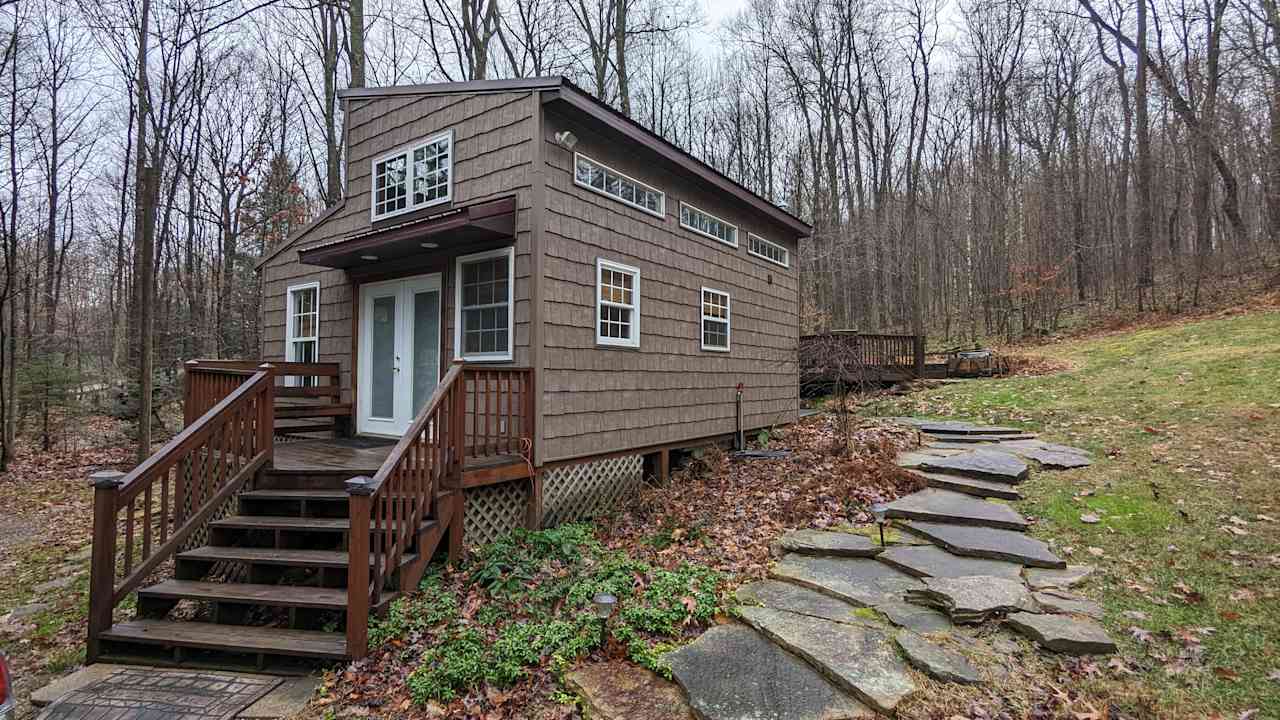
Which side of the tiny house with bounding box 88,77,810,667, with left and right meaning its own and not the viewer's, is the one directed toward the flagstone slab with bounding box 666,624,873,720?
left

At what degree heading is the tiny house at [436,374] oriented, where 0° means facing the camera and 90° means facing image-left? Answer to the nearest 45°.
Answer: approximately 45°

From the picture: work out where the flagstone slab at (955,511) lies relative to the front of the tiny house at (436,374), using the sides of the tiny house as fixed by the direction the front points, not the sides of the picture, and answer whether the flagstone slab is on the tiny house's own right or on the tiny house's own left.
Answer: on the tiny house's own left

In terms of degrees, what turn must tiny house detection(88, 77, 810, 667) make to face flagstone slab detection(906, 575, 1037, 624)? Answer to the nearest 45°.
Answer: approximately 90° to its left

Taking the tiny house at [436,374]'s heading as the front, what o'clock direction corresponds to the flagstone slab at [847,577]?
The flagstone slab is roughly at 9 o'clock from the tiny house.

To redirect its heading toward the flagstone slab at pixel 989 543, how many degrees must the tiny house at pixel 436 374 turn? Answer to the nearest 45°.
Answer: approximately 90° to its left

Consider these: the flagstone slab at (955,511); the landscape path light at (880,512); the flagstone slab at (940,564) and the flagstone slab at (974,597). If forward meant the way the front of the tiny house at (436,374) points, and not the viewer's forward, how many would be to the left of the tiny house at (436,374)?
4

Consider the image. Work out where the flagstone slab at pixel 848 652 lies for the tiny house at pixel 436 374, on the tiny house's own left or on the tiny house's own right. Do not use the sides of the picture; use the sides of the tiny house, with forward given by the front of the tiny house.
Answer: on the tiny house's own left

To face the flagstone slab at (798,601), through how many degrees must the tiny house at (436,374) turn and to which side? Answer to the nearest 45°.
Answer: approximately 90° to its left

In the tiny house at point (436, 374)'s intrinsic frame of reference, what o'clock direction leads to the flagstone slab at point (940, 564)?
The flagstone slab is roughly at 9 o'clock from the tiny house.

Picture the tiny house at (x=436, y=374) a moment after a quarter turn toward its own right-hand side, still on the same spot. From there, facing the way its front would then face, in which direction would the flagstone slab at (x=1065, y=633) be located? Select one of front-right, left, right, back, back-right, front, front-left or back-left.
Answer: back
